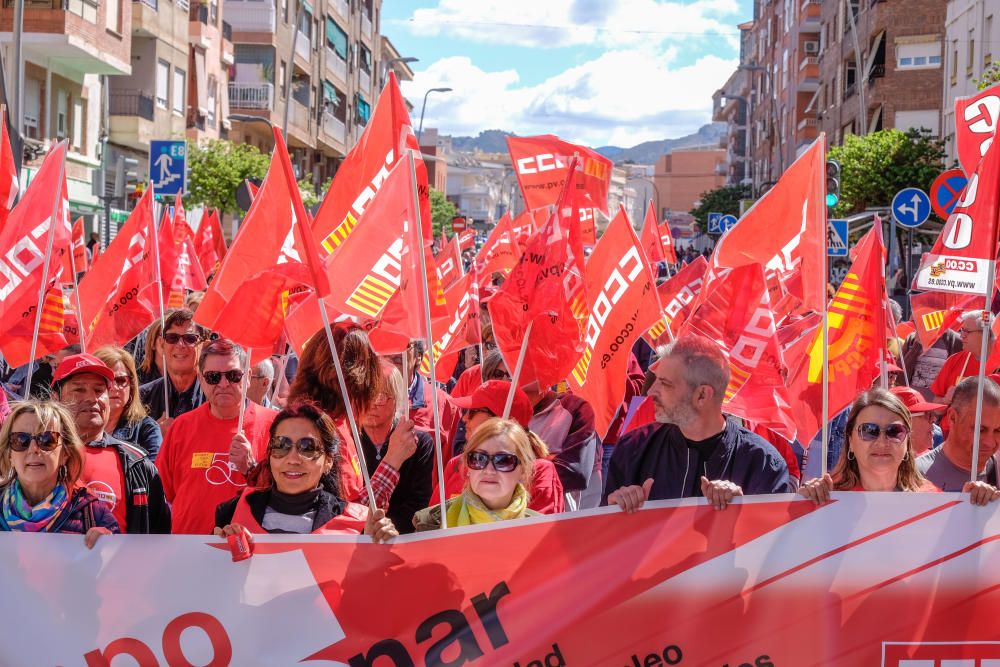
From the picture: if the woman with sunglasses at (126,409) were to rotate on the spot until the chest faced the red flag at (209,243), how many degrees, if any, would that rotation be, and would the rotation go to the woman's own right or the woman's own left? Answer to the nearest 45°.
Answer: approximately 180°

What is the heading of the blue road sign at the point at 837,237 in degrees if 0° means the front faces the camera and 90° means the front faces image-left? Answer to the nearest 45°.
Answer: approximately 0°

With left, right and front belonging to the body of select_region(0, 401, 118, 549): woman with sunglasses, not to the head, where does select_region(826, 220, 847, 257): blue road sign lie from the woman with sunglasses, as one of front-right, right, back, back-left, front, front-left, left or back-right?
back-left

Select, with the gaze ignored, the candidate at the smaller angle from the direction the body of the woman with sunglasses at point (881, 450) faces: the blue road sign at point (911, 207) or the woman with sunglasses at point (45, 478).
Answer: the woman with sunglasses

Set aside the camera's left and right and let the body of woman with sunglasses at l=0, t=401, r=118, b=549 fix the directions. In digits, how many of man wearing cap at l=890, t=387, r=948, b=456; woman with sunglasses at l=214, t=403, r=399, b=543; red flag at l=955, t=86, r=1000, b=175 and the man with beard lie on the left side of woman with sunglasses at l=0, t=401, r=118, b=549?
4

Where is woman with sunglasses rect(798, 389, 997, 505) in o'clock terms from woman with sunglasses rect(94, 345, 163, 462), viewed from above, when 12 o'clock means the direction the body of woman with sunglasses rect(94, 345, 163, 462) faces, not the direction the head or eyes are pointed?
woman with sunglasses rect(798, 389, 997, 505) is roughly at 10 o'clock from woman with sunglasses rect(94, 345, 163, 462).

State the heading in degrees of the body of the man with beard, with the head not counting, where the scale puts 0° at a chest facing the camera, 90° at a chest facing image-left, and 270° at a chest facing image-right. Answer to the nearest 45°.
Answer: approximately 0°

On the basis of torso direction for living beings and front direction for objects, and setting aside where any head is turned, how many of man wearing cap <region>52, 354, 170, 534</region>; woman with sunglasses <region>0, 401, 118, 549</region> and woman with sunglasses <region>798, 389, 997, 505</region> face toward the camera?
3

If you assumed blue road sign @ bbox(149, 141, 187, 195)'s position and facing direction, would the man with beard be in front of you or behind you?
in front
